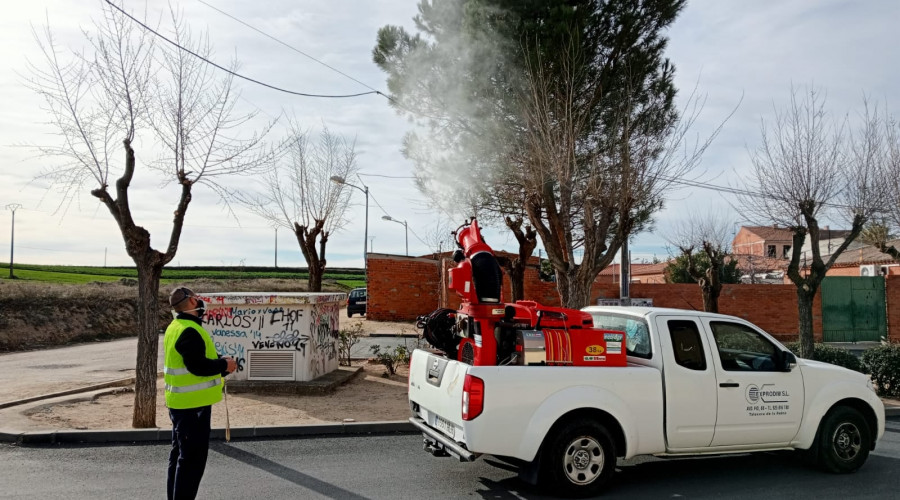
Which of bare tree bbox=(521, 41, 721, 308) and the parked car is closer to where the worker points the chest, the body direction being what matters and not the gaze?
the bare tree

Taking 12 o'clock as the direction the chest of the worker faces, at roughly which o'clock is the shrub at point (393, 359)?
The shrub is roughly at 10 o'clock from the worker.

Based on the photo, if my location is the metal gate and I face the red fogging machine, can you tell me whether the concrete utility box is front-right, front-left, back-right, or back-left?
front-right

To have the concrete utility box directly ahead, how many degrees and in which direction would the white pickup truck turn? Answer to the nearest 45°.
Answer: approximately 90° to its left

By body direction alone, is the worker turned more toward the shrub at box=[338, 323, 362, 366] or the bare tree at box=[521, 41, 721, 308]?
the bare tree

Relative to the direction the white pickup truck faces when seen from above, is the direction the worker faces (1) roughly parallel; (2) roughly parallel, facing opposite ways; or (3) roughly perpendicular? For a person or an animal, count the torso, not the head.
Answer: roughly parallel

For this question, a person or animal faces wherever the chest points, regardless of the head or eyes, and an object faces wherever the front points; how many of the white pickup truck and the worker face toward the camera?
0

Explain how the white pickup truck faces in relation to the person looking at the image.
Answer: facing away from the viewer and to the right of the viewer

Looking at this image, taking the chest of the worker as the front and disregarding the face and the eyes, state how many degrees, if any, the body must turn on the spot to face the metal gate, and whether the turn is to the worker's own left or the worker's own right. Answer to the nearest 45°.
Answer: approximately 45° to the worker's own left

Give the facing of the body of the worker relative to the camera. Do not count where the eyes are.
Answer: to the viewer's right

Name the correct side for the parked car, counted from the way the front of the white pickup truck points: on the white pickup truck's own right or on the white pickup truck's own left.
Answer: on the white pickup truck's own left

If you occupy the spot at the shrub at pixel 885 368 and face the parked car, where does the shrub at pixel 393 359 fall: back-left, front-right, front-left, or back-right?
front-left

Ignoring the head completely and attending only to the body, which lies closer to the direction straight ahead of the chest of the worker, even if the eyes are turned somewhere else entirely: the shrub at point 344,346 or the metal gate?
the metal gate

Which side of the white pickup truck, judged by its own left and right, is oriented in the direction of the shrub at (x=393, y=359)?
left

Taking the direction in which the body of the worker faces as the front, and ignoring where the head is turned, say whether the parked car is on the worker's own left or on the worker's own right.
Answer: on the worker's own left
